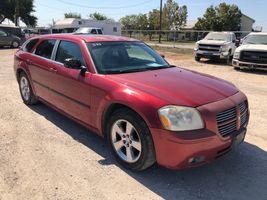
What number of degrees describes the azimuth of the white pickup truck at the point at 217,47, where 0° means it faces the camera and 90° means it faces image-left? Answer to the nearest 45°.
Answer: approximately 45°

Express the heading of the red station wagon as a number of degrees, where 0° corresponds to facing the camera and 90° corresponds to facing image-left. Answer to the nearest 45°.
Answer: approximately 315°

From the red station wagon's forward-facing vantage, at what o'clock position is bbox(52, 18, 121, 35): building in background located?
The building in background is roughly at 7 o'clock from the red station wagon.

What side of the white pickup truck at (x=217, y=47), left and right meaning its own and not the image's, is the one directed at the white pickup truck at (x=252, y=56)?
left

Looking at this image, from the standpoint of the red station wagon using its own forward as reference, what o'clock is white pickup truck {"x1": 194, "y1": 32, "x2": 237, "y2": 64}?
The white pickup truck is roughly at 8 o'clock from the red station wagon.

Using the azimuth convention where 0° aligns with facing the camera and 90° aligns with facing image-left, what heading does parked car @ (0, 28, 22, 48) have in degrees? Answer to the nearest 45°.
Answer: approximately 270°

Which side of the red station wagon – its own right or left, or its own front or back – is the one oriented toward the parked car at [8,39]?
back

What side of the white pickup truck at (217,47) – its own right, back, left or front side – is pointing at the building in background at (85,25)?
right

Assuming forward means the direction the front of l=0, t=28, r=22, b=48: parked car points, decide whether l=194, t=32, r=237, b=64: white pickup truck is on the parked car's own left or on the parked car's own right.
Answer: on the parked car's own right

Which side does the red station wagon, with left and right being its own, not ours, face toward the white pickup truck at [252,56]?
left
